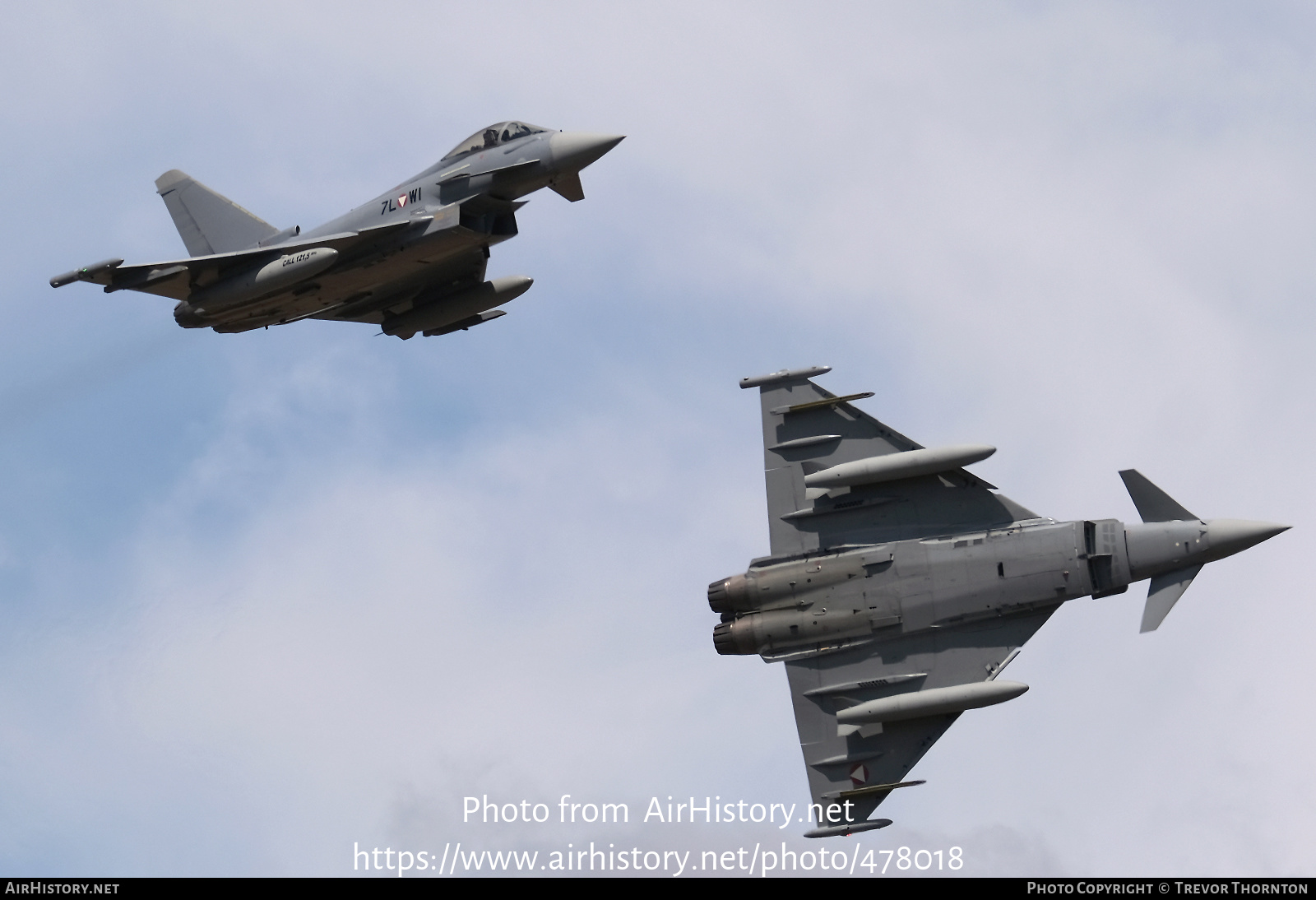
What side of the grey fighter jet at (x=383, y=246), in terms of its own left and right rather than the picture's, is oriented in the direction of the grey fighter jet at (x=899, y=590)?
front

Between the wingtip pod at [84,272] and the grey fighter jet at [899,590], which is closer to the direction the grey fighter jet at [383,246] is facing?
the grey fighter jet
